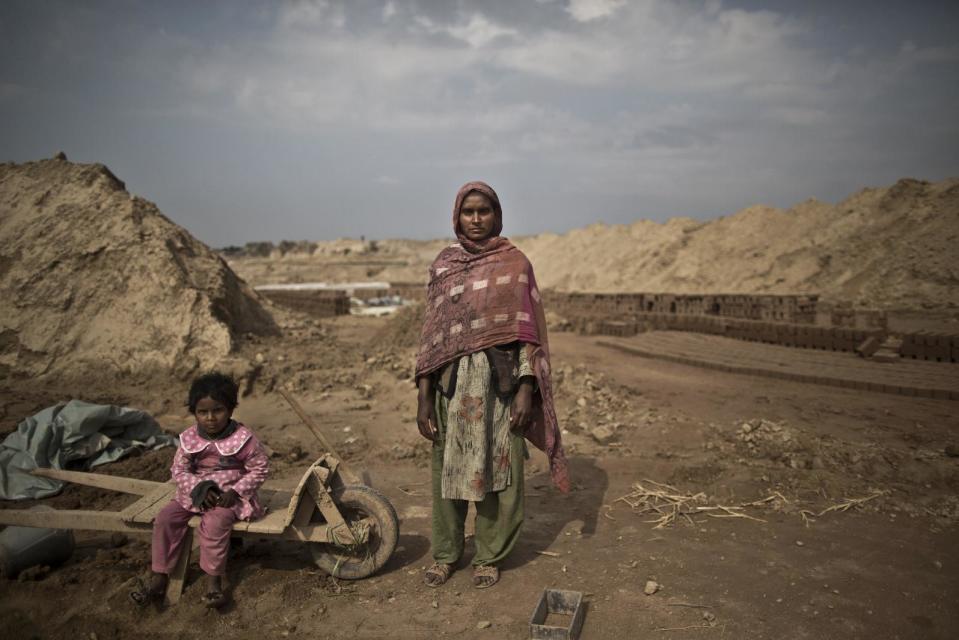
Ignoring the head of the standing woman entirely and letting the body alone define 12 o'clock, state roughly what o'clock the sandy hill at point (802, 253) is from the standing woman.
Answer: The sandy hill is roughly at 7 o'clock from the standing woman.

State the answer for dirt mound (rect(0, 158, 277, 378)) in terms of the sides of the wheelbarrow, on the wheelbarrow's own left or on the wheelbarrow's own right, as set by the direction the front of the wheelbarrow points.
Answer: on the wheelbarrow's own left

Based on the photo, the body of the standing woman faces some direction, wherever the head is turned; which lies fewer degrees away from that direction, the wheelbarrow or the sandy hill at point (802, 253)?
the wheelbarrow

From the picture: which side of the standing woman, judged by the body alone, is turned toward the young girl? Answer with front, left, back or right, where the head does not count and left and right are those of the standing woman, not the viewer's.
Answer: right

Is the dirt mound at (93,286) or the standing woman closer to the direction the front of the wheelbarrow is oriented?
the standing woman

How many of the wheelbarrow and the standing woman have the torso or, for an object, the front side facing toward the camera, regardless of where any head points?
1

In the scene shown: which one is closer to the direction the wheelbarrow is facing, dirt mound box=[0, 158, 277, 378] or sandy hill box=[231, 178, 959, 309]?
the sandy hill

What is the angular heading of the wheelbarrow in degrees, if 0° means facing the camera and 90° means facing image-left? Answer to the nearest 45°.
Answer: approximately 270°

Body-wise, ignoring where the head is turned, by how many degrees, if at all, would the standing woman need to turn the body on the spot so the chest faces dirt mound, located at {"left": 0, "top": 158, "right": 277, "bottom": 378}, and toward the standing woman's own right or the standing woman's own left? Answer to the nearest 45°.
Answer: approximately 135° to the standing woman's own right
